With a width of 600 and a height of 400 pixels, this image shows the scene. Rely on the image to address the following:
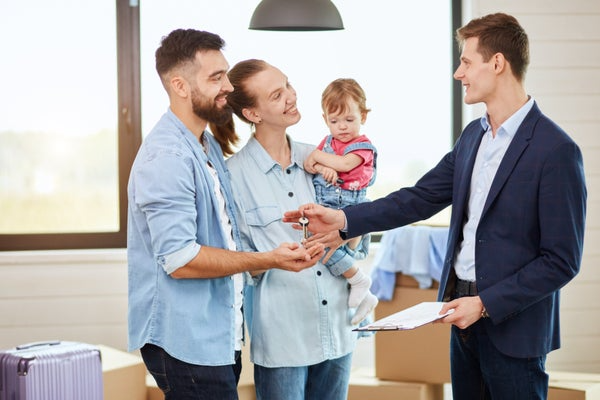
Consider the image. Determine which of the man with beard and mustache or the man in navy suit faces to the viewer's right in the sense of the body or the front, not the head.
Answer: the man with beard and mustache

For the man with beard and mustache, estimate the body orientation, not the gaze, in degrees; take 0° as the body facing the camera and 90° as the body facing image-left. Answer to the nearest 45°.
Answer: approximately 270°

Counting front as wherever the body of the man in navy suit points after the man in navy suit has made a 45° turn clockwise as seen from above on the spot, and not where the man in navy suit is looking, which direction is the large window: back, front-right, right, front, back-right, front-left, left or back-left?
front-right

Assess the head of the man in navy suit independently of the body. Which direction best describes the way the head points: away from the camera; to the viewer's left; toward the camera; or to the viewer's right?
to the viewer's left

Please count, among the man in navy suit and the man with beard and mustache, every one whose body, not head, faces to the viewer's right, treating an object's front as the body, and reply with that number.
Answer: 1

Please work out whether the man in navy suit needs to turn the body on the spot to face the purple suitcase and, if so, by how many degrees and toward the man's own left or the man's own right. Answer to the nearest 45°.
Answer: approximately 45° to the man's own right

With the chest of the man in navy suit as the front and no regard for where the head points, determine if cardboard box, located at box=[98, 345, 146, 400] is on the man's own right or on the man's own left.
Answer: on the man's own right

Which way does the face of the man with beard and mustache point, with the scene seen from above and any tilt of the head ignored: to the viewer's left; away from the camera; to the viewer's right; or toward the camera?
to the viewer's right

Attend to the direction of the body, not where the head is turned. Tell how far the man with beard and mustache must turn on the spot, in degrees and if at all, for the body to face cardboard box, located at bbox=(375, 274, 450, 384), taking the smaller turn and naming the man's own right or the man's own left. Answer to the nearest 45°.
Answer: approximately 45° to the man's own left

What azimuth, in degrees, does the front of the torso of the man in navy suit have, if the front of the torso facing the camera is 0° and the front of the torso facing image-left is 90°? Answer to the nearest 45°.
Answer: approximately 45°

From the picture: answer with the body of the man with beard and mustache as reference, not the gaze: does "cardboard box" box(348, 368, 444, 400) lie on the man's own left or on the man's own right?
on the man's own left

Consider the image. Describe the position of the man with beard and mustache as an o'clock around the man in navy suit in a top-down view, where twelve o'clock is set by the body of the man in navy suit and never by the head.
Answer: The man with beard and mustache is roughly at 1 o'clock from the man in navy suit.

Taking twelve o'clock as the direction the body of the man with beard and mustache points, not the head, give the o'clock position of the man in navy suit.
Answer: The man in navy suit is roughly at 12 o'clock from the man with beard and mustache.
